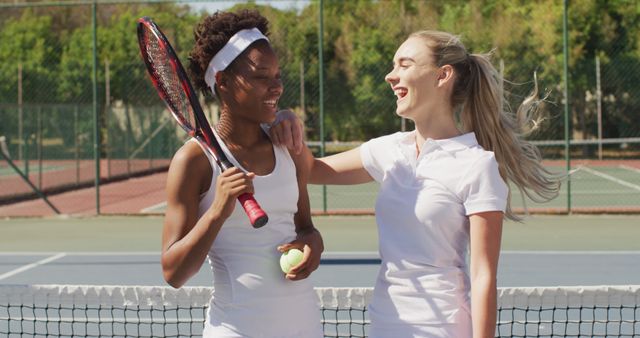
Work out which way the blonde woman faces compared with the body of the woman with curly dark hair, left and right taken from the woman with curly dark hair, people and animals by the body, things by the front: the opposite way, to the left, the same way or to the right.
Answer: to the right

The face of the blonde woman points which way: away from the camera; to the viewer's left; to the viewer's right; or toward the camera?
to the viewer's left

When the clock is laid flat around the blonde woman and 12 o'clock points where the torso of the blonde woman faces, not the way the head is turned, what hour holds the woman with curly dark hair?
The woman with curly dark hair is roughly at 1 o'clock from the blonde woman.

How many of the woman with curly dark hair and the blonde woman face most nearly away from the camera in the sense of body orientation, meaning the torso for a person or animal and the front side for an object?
0

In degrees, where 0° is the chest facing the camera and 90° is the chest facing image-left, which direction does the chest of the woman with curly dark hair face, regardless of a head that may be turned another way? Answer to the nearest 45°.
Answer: approximately 315°

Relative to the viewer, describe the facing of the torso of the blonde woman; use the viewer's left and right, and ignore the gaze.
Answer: facing the viewer and to the left of the viewer

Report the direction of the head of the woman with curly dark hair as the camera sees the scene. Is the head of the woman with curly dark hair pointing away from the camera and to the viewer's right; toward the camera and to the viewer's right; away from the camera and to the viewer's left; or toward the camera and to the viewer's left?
toward the camera and to the viewer's right

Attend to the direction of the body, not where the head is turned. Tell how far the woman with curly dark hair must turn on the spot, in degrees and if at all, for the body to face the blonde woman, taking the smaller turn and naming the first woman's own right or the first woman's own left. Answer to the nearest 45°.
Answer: approximately 45° to the first woman's own left
